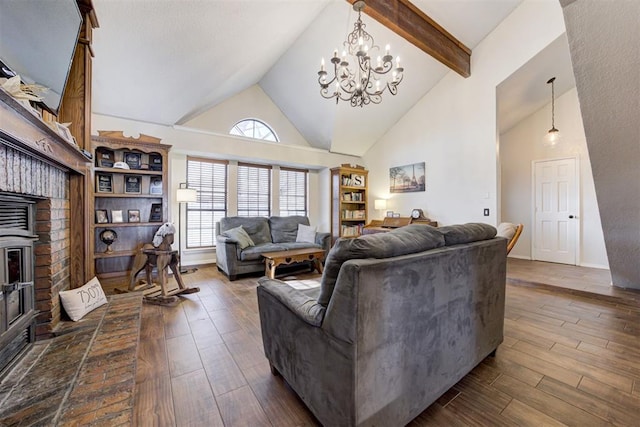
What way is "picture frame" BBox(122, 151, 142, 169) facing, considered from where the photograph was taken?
facing the viewer

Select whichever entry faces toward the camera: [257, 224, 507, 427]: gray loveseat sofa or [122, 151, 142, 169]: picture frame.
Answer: the picture frame

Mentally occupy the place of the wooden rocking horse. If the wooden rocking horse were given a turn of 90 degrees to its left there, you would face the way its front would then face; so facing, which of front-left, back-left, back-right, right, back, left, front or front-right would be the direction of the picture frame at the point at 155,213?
front-left

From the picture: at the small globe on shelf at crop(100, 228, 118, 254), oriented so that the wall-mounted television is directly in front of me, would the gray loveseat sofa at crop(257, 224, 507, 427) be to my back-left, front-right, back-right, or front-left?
front-left

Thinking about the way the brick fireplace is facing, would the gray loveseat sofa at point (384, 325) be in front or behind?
in front

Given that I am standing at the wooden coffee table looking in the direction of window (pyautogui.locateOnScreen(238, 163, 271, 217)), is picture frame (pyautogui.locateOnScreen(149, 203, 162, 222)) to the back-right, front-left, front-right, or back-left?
front-left

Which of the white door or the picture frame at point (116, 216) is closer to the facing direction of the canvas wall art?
the picture frame

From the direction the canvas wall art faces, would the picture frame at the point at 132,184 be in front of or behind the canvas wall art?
in front

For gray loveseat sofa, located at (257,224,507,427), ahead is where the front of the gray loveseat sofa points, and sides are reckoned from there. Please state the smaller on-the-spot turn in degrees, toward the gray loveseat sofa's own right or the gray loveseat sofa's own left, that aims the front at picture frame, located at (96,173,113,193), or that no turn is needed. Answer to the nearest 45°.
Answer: approximately 45° to the gray loveseat sofa's own left

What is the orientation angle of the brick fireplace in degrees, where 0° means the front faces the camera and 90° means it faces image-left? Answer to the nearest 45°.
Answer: approximately 315°

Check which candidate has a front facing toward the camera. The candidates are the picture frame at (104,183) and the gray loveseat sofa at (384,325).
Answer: the picture frame

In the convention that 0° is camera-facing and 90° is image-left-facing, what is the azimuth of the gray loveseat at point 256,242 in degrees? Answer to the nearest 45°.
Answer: approximately 315°

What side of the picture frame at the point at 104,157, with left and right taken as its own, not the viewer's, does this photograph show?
front
